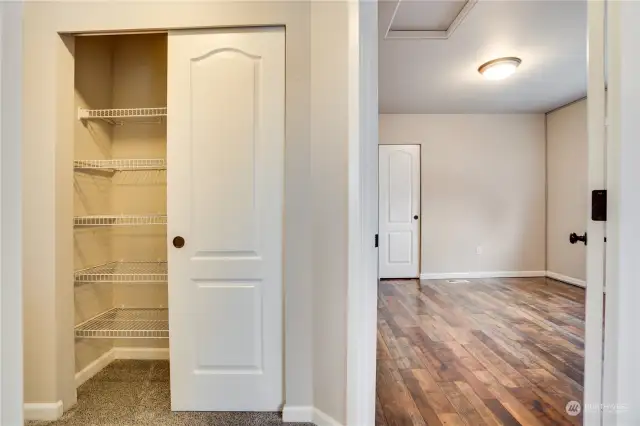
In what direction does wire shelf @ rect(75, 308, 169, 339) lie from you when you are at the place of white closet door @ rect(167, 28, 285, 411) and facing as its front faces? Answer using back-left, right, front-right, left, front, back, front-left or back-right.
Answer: back-right

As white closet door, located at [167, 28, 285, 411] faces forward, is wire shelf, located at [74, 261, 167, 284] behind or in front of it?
behind

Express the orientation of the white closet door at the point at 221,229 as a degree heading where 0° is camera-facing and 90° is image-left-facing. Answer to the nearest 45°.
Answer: approximately 0°

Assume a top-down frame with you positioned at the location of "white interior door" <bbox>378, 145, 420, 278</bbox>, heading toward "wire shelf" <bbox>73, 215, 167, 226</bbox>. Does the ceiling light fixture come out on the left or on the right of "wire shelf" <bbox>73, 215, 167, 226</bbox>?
left

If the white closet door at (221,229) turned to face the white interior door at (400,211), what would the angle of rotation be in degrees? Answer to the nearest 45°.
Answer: approximately 135° to its left

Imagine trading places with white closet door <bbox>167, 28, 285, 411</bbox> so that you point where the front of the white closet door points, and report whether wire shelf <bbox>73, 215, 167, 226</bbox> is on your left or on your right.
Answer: on your right

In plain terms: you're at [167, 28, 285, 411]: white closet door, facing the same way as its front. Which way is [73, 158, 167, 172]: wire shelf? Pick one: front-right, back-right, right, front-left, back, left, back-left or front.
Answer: back-right
